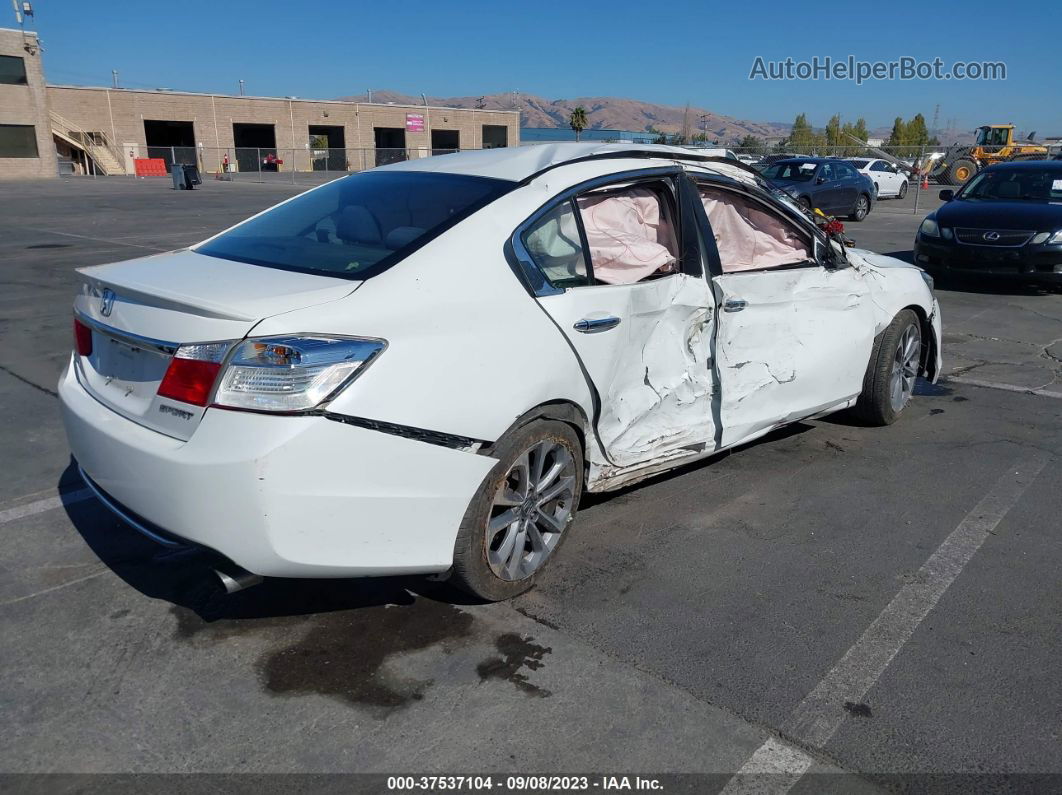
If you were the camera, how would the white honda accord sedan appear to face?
facing away from the viewer and to the right of the viewer

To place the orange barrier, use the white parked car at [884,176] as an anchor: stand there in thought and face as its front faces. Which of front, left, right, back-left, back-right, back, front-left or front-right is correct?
back-left

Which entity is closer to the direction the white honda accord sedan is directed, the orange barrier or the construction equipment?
the construction equipment

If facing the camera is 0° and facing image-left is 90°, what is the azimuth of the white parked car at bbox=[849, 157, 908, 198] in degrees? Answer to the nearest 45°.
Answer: approximately 225°

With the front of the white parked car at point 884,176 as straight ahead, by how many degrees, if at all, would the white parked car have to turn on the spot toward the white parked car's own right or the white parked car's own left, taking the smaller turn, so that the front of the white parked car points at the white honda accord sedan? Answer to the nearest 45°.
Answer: approximately 135° to the white parked car's own right

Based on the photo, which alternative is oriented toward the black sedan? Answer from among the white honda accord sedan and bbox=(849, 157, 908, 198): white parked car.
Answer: the white honda accord sedan
